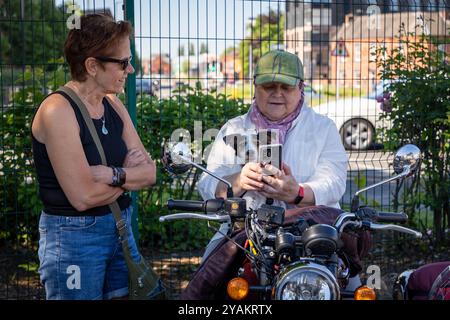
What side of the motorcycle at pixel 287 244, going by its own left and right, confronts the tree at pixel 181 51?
back

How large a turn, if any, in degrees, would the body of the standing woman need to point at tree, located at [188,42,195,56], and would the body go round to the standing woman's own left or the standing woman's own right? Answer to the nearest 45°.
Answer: approximately 135° to the standing woman's own left

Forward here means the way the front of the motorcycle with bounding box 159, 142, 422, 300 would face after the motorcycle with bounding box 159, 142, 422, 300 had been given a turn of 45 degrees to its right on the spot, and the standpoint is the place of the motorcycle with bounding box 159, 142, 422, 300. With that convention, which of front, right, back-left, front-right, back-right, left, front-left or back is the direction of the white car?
back-right

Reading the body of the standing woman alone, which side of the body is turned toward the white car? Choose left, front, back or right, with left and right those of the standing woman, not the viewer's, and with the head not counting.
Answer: left

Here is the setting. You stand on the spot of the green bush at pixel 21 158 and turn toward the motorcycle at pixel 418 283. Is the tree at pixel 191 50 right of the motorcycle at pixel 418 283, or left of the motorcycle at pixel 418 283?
left

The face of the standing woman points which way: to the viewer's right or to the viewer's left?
to the viewer's right

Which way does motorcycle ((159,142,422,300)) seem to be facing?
toward the camera

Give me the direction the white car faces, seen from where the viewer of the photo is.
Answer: facing to the left of the viewer

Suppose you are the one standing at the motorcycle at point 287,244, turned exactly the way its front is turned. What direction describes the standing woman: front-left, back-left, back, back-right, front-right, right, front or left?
back-right

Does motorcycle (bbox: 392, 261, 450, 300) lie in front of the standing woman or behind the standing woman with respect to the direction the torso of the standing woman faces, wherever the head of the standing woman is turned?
in front

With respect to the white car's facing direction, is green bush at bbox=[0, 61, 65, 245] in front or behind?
in front

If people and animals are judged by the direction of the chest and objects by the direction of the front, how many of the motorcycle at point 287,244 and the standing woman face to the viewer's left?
0
